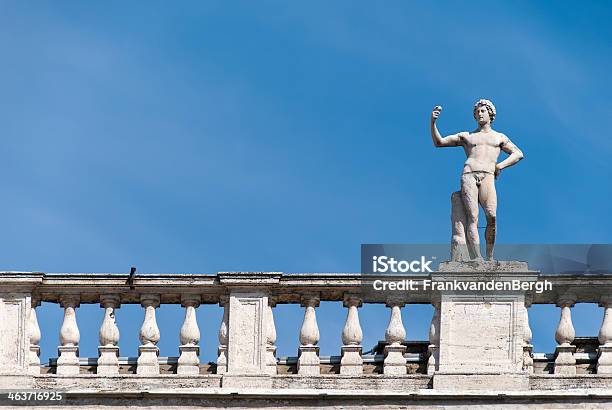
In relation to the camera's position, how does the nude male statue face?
facing the viewer
